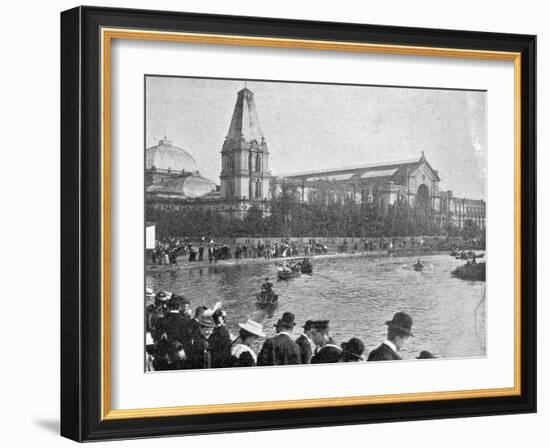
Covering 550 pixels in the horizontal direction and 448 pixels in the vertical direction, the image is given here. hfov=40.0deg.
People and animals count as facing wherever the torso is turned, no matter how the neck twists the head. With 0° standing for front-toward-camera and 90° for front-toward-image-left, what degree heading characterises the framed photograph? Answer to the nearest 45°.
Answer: approximately 315°
